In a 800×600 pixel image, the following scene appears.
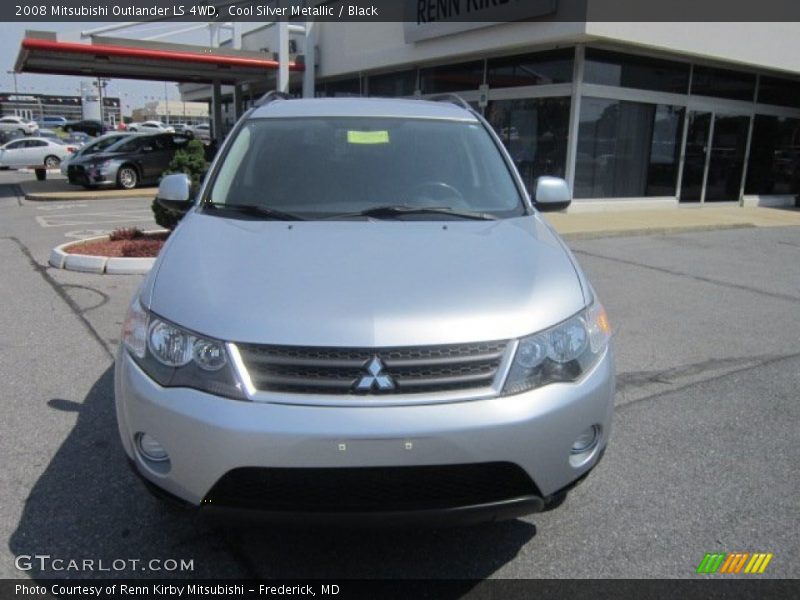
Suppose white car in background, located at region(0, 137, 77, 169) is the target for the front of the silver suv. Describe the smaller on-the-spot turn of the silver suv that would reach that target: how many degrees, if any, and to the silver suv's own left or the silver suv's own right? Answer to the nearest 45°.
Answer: approximately 135° to the silver suv's own right

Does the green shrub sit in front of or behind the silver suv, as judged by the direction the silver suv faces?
behind

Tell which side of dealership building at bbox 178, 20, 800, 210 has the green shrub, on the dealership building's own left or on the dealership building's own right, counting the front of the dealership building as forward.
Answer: on the dealership building's own right

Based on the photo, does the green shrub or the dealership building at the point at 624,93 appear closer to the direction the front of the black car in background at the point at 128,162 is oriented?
the green shrub

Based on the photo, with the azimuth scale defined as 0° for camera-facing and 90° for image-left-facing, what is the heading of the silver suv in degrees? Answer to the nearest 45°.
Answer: approximately 0°

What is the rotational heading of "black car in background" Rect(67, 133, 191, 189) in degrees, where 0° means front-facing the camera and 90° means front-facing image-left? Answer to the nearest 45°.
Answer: approximately 45°
